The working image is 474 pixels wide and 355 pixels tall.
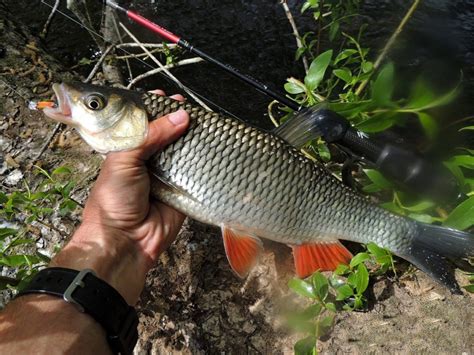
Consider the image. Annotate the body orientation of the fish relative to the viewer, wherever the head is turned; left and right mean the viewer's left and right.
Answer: facing to the left of the viewer

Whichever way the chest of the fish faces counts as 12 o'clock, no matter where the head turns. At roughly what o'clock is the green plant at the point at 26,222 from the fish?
The green plant is roughly at 12 o'clock from the fish.
